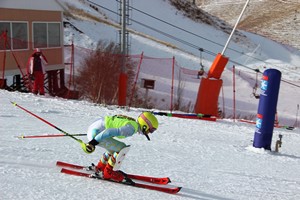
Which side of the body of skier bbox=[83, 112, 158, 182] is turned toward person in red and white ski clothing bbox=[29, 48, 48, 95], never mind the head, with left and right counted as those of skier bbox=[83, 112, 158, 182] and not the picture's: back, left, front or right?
left

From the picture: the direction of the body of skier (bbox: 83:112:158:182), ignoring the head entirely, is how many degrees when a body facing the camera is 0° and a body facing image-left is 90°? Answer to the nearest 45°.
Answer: approximately 270°

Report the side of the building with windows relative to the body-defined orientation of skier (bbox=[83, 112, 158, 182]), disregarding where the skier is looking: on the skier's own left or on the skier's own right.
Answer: on the skier's own left

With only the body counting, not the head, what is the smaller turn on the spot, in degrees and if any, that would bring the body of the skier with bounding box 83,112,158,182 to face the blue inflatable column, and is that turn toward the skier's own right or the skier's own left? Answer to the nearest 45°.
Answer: approximately 45° to the skier's own left

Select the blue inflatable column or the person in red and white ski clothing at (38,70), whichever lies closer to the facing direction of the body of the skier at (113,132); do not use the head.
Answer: the blue inflatable column
